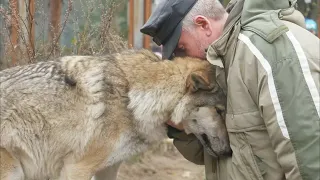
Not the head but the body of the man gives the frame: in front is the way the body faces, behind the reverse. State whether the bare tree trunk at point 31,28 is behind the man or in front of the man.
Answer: in front

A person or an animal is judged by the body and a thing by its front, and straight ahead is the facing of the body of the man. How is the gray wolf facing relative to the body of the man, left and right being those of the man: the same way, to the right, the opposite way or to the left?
the opposite way

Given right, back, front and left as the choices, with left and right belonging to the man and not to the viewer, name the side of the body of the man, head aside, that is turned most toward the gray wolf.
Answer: front

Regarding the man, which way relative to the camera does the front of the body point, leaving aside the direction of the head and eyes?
to the viewer's left

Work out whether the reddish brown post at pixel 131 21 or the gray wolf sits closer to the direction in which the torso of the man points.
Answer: the gray wolf

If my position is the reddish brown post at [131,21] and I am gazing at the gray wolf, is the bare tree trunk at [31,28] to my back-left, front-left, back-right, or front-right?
front-right

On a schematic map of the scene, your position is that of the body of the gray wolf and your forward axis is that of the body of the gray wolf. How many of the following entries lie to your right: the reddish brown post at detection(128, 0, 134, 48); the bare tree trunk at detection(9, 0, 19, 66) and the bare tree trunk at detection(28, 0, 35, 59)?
0

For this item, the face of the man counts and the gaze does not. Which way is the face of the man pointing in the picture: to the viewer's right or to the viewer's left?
to the viewer's left

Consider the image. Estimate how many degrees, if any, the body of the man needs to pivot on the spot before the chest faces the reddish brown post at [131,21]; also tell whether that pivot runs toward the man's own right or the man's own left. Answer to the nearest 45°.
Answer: approximately 45° to the man's own right

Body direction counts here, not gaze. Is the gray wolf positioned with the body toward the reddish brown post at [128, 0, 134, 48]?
no

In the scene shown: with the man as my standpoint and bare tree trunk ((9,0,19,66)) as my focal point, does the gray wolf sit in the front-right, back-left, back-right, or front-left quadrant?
front-left

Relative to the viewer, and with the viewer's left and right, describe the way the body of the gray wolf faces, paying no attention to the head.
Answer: facing to the right of the viewer

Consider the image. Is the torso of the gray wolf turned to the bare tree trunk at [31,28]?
no

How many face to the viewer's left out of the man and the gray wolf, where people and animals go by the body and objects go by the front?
1
